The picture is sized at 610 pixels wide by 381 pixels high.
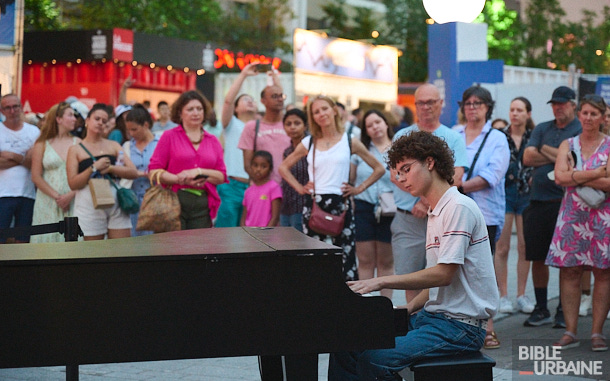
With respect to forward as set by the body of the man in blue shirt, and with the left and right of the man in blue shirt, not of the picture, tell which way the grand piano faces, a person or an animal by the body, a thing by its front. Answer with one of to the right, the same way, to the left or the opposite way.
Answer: to the left

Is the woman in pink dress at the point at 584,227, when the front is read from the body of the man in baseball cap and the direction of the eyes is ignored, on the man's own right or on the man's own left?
on the man's own left

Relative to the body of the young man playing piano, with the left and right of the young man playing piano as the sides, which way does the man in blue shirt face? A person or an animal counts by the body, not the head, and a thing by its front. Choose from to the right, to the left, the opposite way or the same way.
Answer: to the left

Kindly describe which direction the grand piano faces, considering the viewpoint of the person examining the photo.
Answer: facing to the right of the viewer

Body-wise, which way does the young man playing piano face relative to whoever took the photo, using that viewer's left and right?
facing to the left of the viewer
